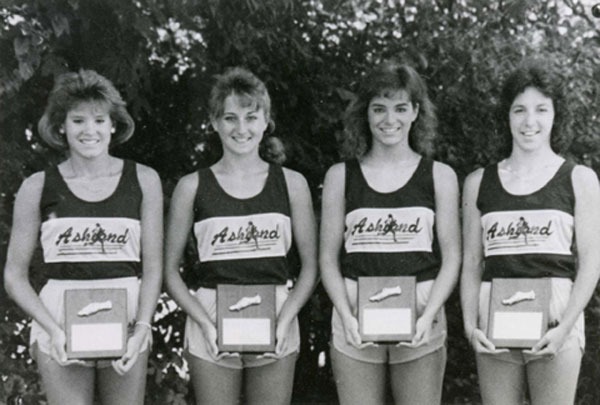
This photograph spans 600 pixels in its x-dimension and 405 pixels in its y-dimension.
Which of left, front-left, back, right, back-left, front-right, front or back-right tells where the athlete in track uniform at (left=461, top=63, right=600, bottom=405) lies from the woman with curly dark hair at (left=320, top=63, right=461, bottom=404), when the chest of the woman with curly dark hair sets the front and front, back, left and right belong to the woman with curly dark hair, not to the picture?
left

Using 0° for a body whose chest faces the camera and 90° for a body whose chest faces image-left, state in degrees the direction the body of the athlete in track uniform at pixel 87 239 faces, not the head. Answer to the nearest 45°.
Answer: approximately 0°

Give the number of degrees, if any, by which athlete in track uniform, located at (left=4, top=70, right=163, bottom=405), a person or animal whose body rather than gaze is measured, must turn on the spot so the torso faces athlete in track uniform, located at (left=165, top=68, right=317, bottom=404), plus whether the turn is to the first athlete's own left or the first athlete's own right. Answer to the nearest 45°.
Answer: approximately 90° to the first athlete's own left

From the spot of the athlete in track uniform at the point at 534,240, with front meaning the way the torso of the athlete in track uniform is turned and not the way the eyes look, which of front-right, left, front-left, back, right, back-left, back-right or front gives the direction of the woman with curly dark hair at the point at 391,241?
right

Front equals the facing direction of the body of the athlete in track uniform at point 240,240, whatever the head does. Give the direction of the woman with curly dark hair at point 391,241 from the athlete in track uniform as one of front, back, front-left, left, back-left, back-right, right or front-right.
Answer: left

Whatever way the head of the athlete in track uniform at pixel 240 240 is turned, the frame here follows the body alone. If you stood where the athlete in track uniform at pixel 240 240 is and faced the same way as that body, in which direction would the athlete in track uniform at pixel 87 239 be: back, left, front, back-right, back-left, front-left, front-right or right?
right

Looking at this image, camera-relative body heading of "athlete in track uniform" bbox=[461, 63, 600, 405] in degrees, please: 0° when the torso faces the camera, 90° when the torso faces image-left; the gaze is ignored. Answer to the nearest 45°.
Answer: approximately 0°

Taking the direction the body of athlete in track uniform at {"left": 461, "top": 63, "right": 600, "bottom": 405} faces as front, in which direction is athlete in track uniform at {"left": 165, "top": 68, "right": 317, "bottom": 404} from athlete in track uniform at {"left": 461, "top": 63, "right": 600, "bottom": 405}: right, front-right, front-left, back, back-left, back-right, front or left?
right

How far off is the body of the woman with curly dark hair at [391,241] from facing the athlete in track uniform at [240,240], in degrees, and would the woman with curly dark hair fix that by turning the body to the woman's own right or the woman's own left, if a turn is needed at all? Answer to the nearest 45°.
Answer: approximately 90° to the woman's own right

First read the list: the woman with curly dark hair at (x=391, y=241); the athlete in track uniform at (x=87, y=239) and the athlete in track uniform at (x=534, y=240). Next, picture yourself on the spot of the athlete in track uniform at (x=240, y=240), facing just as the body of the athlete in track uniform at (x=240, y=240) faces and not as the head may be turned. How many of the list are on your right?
1

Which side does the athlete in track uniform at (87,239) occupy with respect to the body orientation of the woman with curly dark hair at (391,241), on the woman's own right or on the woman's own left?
on the woman's own right

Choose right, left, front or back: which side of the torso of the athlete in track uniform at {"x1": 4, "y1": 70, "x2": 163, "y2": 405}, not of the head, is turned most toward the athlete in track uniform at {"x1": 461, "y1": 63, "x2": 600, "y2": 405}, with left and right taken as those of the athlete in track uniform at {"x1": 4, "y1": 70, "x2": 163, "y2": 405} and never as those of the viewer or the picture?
left
